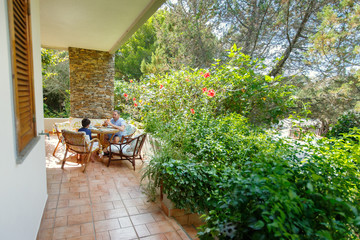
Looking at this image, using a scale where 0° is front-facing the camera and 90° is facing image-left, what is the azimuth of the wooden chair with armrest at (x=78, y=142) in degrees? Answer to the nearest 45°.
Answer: approximately 225°

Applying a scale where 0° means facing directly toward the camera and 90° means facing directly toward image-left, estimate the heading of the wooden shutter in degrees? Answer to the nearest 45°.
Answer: approximately 315°

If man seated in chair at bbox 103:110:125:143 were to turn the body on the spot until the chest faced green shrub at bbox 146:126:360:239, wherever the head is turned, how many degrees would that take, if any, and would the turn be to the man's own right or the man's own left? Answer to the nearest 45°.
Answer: approximately 45° to the man's own left

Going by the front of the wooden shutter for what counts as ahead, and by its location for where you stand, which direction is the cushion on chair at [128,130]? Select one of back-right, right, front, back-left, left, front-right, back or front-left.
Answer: left

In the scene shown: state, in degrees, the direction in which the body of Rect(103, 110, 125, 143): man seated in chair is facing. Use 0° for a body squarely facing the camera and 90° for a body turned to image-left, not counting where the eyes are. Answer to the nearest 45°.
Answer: approximately 45°

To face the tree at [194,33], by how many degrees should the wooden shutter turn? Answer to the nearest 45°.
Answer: approximately 90° to its left

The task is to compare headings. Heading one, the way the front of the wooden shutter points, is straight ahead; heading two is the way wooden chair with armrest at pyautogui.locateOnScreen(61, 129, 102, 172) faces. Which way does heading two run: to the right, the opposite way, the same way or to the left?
to the left

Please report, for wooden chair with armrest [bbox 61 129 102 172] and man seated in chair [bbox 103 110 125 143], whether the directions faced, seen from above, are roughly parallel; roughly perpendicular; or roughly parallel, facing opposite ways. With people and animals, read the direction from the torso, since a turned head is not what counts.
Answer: roughly parallel, facing opposite ways

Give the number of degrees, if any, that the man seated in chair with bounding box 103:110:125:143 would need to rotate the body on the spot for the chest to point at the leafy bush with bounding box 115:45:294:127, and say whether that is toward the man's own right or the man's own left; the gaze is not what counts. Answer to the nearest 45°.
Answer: approximately 90° to the man's own left

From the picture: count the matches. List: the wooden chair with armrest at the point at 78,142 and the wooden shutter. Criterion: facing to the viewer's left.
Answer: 0

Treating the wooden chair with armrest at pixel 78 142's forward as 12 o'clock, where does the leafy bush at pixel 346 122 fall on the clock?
The leafy bush is roughly at 2 o'clock from the wooden chair with armrest.

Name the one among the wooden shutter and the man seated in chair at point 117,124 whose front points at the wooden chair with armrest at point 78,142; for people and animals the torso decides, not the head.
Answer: the man seated in chair

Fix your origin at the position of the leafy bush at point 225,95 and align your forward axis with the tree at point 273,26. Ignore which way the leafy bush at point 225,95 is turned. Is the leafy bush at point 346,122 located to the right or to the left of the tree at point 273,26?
right

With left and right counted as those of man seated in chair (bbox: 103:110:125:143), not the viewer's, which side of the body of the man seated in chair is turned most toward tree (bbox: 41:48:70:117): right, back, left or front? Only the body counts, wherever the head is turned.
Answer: right

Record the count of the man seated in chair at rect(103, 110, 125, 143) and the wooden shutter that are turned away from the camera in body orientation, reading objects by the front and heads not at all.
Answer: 0
